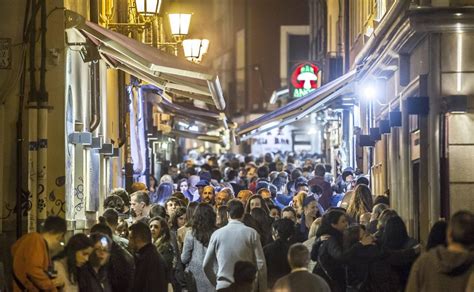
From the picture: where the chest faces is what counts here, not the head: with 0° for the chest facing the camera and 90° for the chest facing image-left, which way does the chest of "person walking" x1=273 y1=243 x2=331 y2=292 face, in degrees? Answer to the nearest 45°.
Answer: approximately 180°

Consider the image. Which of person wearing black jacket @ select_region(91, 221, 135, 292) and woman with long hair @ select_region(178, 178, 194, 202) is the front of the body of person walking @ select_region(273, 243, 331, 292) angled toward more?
the woman with long hair

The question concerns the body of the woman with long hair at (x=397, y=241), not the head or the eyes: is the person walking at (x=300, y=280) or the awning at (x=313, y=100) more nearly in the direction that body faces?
the awning

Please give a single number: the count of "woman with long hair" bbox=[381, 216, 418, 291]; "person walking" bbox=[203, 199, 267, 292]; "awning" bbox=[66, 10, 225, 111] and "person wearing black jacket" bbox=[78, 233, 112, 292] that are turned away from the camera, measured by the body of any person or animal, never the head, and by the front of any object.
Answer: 2

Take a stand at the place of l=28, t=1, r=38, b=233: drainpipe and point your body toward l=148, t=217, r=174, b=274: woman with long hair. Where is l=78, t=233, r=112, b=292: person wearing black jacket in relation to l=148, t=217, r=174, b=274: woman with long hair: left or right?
right

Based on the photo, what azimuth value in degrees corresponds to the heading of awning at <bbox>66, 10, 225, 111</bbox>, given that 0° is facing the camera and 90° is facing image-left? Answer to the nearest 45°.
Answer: approximately 270°
